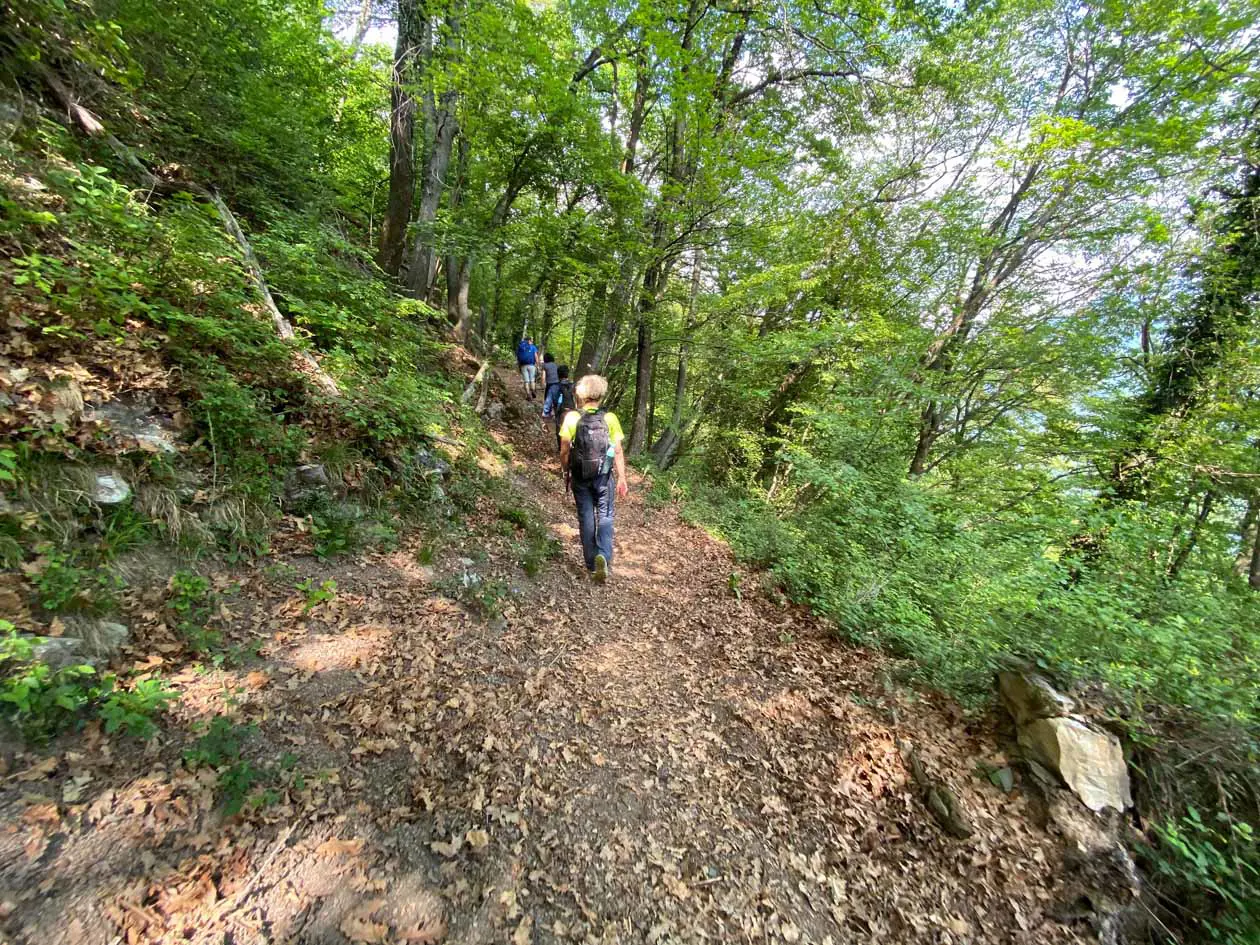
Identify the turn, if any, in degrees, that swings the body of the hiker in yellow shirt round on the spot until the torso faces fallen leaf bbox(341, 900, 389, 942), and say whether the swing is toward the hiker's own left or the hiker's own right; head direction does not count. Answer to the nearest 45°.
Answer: approximately 180°

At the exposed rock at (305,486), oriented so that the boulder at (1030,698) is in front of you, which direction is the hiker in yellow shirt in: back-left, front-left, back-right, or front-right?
front-left

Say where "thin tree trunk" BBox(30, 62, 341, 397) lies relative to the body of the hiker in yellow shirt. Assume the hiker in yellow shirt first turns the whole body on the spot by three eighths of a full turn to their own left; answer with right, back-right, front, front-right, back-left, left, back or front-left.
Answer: front-right

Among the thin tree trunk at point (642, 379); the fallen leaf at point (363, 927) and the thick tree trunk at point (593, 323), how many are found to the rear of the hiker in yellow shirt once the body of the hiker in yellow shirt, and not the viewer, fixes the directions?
1

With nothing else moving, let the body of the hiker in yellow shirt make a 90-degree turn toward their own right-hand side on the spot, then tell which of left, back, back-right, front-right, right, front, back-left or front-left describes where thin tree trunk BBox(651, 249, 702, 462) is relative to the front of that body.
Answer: left

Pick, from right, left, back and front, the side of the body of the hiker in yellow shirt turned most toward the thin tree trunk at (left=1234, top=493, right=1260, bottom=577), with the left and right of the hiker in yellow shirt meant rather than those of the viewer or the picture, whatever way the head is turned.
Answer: right

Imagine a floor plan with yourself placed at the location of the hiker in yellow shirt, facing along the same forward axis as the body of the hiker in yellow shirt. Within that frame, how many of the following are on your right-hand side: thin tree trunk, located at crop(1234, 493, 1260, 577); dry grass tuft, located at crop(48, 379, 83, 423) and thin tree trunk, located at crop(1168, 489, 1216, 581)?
2

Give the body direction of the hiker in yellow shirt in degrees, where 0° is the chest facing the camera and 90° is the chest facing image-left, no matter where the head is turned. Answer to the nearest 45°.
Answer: approximately 180°

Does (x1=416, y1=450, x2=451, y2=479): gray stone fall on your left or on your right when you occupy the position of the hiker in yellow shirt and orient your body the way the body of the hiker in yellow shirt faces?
on your left

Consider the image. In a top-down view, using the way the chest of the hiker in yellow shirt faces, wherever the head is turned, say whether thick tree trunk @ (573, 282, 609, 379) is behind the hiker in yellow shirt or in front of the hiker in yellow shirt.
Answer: in front

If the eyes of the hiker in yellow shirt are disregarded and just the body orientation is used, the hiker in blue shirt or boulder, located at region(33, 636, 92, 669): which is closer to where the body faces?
the hiker in blue shirt

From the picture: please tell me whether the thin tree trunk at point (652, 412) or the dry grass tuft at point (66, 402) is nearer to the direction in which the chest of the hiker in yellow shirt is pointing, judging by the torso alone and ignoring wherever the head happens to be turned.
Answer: the thin tree trunk

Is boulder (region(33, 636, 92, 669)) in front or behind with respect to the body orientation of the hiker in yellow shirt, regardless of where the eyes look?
behind

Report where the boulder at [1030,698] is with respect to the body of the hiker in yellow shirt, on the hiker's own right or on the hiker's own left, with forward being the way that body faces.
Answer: on the hiker's own right

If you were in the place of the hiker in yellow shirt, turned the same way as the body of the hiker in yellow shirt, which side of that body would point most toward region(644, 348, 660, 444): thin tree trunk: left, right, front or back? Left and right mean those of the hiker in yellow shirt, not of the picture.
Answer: front

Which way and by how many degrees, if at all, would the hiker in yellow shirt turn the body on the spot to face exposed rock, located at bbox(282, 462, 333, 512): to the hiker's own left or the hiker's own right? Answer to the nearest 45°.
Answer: approximately 135° to the hiker's own left

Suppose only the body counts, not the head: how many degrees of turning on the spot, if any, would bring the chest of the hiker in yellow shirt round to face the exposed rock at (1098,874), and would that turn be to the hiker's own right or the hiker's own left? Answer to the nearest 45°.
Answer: approximately 135° to the hiker's own right
